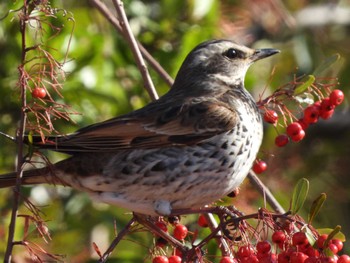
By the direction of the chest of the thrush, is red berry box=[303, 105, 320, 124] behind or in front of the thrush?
in front

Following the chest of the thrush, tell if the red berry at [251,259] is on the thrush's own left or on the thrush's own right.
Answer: on the thrush's own right

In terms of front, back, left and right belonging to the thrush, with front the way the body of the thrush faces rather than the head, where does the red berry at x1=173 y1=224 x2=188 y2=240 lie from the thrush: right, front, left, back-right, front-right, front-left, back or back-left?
front

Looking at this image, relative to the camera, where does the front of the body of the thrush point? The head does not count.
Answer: to the viewer's right

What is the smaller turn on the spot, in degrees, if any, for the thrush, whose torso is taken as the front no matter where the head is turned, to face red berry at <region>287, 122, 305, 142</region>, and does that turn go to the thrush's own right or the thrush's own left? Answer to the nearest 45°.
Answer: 0° — it already faces it

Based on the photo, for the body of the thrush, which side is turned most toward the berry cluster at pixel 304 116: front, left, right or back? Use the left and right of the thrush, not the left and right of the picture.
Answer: front

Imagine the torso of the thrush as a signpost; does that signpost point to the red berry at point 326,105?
yes
